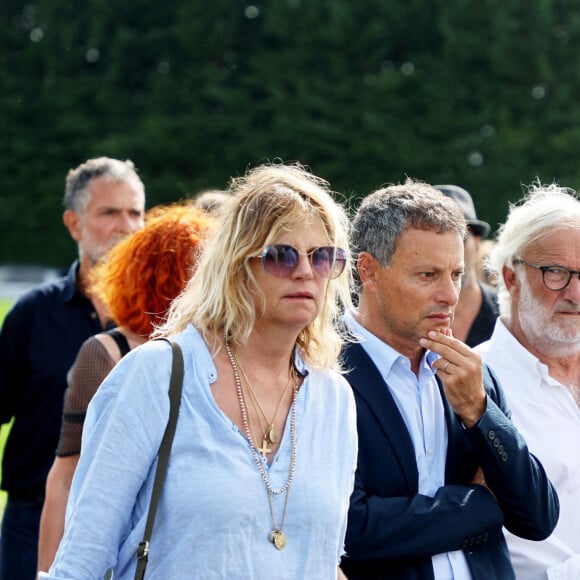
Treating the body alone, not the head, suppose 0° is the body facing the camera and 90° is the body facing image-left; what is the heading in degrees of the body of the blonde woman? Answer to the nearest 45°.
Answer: approximately 315°

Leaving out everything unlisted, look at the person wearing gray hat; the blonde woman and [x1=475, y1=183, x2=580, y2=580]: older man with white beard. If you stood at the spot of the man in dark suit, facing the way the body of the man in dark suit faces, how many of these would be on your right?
1

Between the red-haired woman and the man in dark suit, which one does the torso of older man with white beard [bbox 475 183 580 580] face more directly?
the man in dark suit

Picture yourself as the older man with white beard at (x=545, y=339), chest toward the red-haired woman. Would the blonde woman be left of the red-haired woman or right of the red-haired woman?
left

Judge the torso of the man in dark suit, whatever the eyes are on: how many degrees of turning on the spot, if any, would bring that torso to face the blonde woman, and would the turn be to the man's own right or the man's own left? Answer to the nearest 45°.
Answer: approximately 90° to the man's own right

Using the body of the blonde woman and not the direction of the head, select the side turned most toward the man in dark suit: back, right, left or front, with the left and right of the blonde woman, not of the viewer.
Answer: left

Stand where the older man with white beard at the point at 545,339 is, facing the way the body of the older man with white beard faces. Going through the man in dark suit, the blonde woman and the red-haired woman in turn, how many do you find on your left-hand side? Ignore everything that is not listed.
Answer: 0

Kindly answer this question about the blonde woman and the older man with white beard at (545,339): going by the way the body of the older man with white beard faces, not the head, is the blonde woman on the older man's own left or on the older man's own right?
on the older man's own right

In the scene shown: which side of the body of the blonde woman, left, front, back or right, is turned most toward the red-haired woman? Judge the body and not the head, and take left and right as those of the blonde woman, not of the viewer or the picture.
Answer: back

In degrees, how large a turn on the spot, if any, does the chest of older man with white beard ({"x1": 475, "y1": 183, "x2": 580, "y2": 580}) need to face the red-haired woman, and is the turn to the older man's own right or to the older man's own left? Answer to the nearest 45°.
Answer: approximately 90° to the older man's own right

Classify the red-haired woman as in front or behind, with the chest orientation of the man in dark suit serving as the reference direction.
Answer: behind

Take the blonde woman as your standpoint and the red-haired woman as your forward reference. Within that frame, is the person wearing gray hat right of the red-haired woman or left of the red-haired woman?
right

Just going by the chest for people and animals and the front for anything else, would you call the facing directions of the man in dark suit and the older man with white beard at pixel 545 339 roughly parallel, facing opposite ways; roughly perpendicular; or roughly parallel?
roughly parallel

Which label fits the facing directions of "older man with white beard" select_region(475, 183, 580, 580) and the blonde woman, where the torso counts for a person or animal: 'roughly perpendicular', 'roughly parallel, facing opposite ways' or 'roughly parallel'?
roughly parallel

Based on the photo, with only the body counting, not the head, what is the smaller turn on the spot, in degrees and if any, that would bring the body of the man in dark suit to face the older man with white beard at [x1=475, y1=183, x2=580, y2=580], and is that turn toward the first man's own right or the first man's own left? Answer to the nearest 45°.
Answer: approximately 90° to the first man's own left

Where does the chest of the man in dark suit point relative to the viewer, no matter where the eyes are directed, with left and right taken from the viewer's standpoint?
facing the viewer and to the right of the viewer

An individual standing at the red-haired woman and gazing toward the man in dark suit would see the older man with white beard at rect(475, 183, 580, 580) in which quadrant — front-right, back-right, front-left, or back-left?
front-left
